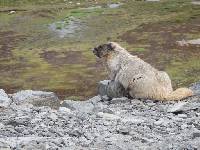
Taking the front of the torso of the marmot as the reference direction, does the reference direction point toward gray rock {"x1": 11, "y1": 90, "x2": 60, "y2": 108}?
yes

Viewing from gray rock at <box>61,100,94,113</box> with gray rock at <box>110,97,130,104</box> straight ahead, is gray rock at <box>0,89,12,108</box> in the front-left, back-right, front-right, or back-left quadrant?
back-left

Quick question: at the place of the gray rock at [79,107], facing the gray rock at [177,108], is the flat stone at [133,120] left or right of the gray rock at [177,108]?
right

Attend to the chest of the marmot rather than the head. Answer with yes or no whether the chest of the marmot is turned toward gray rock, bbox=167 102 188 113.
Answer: no

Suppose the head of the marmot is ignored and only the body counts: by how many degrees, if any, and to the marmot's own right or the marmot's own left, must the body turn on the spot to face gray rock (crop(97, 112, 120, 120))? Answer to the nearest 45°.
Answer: approximately 90° to the marmot's own left

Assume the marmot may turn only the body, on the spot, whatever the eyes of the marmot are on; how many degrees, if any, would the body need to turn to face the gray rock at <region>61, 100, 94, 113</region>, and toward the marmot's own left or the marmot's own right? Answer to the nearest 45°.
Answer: approximately 45° to the marmot's own left

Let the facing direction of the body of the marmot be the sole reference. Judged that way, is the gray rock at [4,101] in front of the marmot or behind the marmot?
in front

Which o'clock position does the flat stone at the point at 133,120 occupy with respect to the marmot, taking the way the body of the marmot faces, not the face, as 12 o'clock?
The flat stone is roughly at 9 o'clock from the marmot.

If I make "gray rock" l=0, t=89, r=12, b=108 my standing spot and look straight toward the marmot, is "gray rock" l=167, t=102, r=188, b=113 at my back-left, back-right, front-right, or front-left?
front-right

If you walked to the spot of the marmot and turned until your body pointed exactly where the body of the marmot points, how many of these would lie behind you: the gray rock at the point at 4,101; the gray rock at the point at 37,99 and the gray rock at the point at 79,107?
0

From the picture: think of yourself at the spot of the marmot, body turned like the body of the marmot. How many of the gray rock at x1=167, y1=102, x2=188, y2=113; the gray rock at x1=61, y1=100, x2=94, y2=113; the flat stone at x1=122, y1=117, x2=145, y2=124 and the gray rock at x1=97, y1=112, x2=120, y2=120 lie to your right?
0

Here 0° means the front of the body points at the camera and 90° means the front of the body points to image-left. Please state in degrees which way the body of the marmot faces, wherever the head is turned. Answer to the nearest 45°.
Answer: approximately 90°
